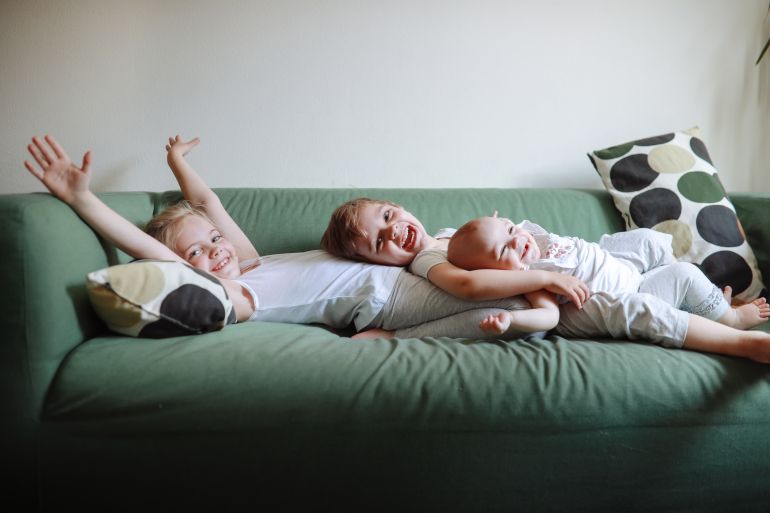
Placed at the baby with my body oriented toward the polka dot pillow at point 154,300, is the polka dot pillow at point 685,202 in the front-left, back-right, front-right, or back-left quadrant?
back-right

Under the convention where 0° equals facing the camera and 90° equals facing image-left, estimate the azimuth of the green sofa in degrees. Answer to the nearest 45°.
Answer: approximately 0°
